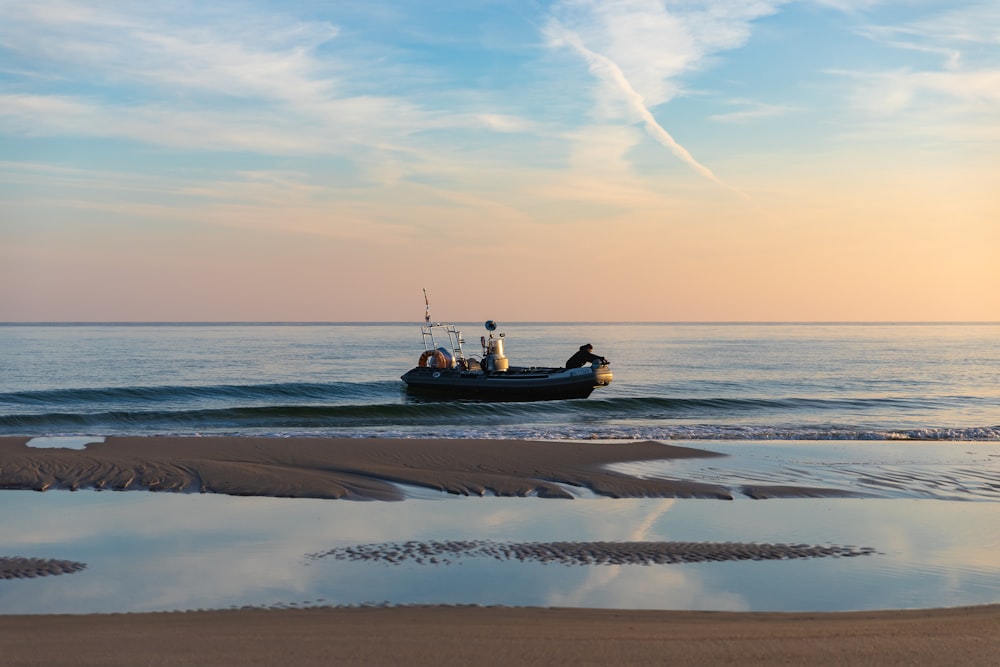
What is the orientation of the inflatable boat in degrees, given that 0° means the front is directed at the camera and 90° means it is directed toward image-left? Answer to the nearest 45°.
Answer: approximately 270°
